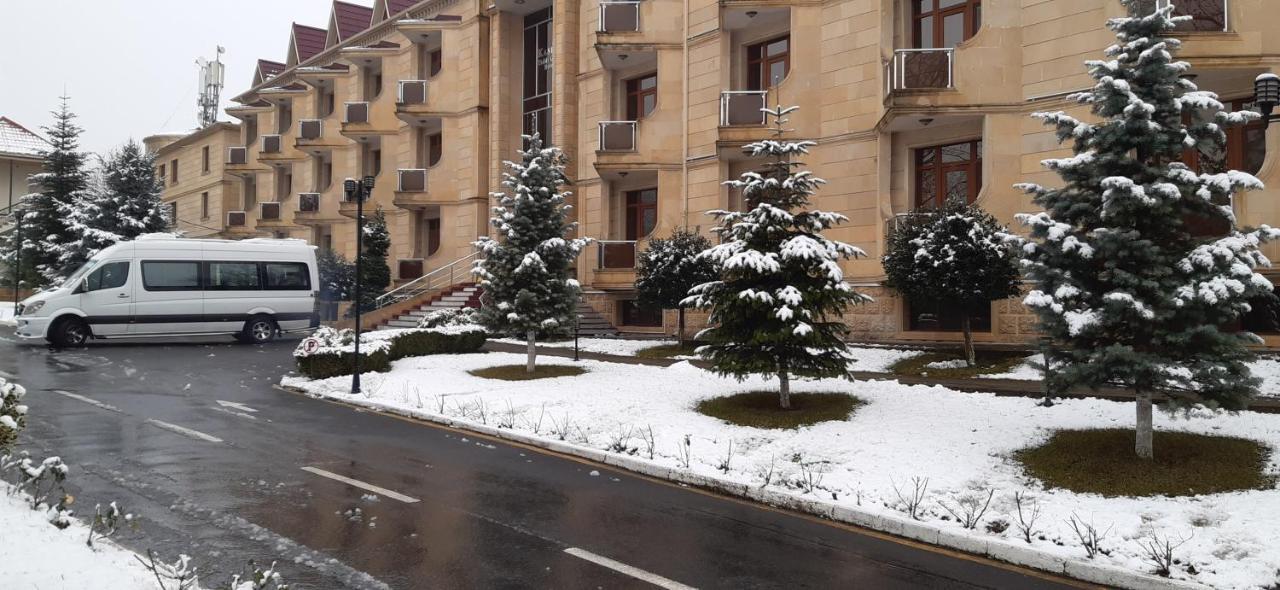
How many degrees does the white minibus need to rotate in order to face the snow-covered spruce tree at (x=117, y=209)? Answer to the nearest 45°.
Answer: approximately 90° to its right

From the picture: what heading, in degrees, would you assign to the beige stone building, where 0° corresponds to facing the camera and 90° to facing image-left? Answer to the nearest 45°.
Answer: approximately 45°

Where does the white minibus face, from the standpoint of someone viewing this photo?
facing to the left of the viewer

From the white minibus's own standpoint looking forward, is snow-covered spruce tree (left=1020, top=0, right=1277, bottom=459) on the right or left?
on its left

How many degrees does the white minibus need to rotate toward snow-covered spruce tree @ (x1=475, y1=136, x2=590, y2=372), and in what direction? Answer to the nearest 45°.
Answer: approximately 135° to its left
